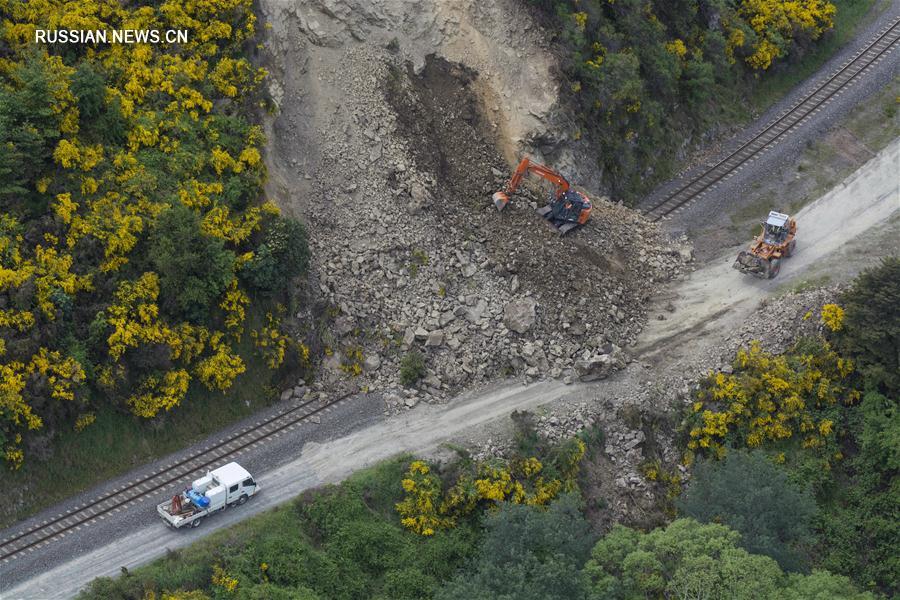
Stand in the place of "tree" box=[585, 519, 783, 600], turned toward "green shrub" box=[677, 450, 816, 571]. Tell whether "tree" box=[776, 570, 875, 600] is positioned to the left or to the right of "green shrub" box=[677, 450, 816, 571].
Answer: right

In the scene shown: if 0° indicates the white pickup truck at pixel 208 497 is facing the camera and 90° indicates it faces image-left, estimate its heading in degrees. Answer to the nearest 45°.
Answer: approximately 225°

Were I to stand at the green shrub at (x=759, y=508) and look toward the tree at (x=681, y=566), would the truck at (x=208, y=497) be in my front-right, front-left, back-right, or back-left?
front-right

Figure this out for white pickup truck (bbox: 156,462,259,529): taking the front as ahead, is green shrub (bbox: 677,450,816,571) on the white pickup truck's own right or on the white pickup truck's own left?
on the white pickup truck's own right

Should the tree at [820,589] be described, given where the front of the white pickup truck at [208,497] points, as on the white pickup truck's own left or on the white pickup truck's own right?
on the white pickup truck's own right

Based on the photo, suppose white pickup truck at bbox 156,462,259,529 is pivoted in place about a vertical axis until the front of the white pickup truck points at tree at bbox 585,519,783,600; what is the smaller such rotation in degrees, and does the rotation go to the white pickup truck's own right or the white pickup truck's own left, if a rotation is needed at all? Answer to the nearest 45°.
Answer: approximately 45° to the white pickup truck's own right

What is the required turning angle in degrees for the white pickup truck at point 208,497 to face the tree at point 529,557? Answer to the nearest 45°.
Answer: approximately 45° to its right
